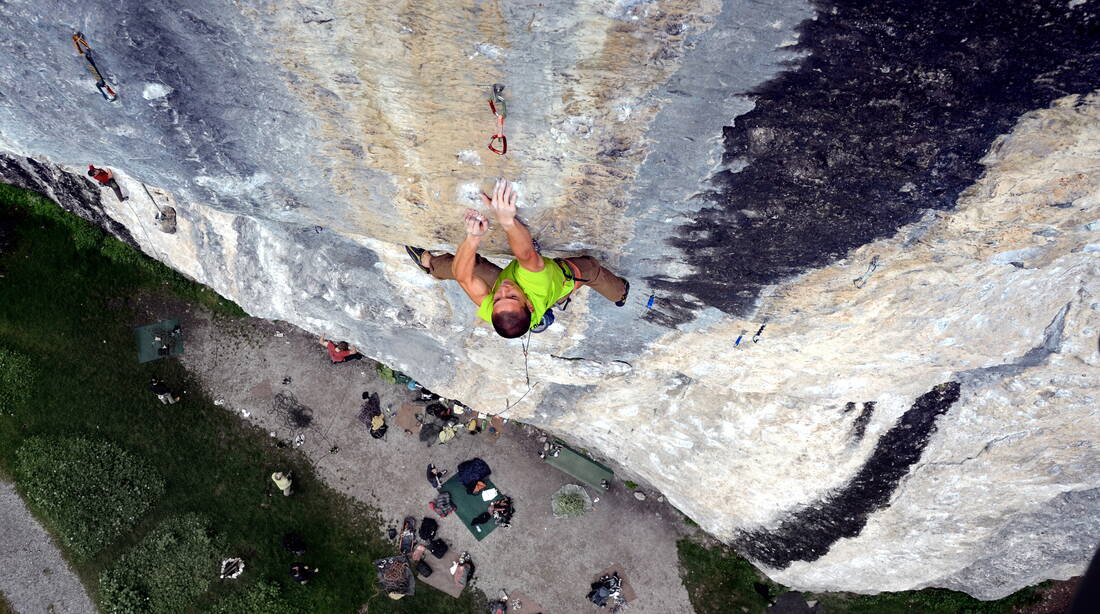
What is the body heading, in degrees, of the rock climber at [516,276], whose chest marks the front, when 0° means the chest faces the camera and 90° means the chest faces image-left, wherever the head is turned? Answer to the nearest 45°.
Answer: approximately 180°

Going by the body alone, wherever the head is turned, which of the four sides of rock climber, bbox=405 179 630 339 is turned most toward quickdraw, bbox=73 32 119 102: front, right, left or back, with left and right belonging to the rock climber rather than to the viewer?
left
